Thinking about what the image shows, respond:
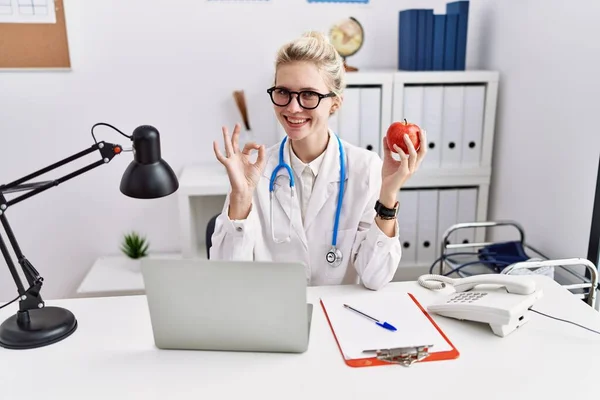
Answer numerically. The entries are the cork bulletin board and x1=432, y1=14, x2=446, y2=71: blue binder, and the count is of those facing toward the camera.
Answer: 2

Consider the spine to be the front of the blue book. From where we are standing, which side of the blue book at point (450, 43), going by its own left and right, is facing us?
front

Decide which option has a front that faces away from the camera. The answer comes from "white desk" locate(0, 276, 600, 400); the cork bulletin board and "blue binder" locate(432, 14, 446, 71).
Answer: the white desk

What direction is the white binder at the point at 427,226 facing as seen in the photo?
toward the camera

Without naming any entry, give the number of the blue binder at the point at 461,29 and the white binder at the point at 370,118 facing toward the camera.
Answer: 2

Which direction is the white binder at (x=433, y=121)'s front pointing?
toward the camera

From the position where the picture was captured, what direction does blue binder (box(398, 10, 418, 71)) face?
facing the viewer

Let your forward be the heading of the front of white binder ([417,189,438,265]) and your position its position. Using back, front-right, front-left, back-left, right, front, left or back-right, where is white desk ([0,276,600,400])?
front

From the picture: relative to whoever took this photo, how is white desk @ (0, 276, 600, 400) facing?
facing away from the viewer

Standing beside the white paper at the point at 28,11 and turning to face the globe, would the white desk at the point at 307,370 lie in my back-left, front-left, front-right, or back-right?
front-right

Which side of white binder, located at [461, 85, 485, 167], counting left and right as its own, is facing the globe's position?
right

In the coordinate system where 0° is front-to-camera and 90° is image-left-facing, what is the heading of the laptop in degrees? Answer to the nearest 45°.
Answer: approximately 180°

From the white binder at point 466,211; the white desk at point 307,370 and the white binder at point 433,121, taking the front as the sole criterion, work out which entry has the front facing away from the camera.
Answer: the white desk
